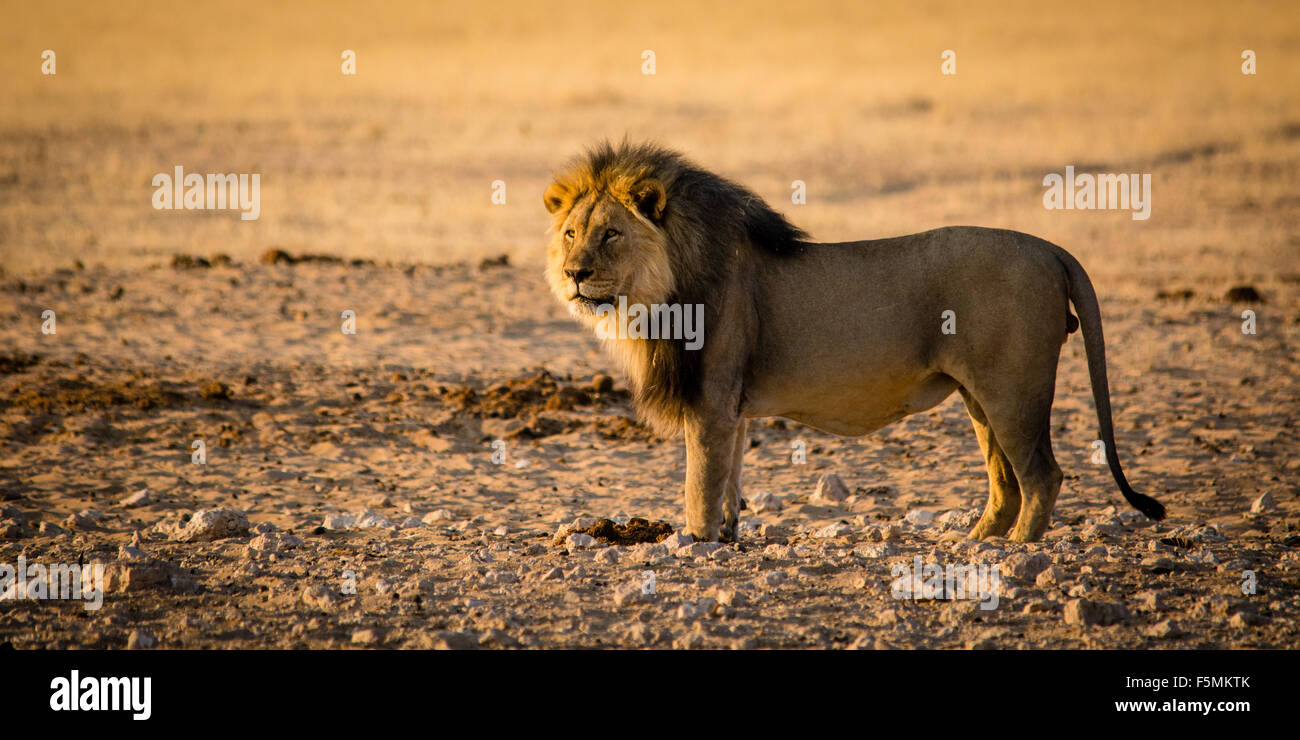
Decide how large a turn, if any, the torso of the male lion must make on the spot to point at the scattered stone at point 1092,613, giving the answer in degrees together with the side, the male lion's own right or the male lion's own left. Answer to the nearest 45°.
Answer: approximately 135° to the male lion's own left

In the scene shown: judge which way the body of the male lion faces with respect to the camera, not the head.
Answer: to the viewer's left

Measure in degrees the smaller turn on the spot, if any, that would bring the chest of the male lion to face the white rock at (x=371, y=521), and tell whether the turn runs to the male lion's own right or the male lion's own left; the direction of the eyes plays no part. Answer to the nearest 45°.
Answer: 0° — it already faces it

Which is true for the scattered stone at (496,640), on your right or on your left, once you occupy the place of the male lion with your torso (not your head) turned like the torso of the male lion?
on your left

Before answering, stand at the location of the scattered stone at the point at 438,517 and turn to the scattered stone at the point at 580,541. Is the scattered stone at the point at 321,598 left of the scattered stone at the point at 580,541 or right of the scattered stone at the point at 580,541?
right

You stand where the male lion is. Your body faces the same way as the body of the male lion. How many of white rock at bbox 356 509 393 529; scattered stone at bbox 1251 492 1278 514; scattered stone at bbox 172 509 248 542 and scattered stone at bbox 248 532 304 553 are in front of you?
3

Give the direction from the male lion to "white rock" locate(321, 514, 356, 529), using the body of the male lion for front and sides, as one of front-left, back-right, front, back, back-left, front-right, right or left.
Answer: front

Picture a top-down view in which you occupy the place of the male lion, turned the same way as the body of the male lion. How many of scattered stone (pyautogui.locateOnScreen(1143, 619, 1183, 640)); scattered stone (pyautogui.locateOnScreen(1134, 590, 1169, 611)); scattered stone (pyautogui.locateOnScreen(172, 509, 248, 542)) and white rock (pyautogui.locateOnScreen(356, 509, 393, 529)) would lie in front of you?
2

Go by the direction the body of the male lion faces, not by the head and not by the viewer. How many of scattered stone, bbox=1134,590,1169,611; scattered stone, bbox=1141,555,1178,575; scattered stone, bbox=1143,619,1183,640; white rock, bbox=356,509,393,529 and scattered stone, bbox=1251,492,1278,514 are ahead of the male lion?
1

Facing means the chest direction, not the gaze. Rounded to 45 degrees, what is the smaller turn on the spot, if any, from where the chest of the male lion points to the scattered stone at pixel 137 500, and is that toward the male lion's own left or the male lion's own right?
0° — it already faces it

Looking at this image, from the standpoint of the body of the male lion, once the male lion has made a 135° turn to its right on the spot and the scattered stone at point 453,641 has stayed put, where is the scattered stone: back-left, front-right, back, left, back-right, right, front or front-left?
back

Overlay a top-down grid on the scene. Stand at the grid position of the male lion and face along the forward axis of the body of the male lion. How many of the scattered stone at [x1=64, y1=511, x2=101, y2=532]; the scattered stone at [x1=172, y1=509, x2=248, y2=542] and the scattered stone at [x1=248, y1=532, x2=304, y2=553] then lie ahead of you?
3

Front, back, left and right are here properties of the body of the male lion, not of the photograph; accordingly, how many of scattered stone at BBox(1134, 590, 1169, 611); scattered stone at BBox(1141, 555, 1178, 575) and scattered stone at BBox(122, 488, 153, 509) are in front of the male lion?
1

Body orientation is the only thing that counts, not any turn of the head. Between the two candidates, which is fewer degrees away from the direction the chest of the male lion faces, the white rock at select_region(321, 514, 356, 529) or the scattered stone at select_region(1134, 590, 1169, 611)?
the white rock

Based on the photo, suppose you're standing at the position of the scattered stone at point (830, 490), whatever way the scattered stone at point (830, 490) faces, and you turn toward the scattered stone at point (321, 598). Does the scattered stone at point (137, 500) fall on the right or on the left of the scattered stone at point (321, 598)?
right

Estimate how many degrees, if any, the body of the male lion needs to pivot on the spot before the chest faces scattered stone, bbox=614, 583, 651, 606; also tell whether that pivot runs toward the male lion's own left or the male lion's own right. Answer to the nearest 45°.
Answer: approximately 45° to the male lion's own left
